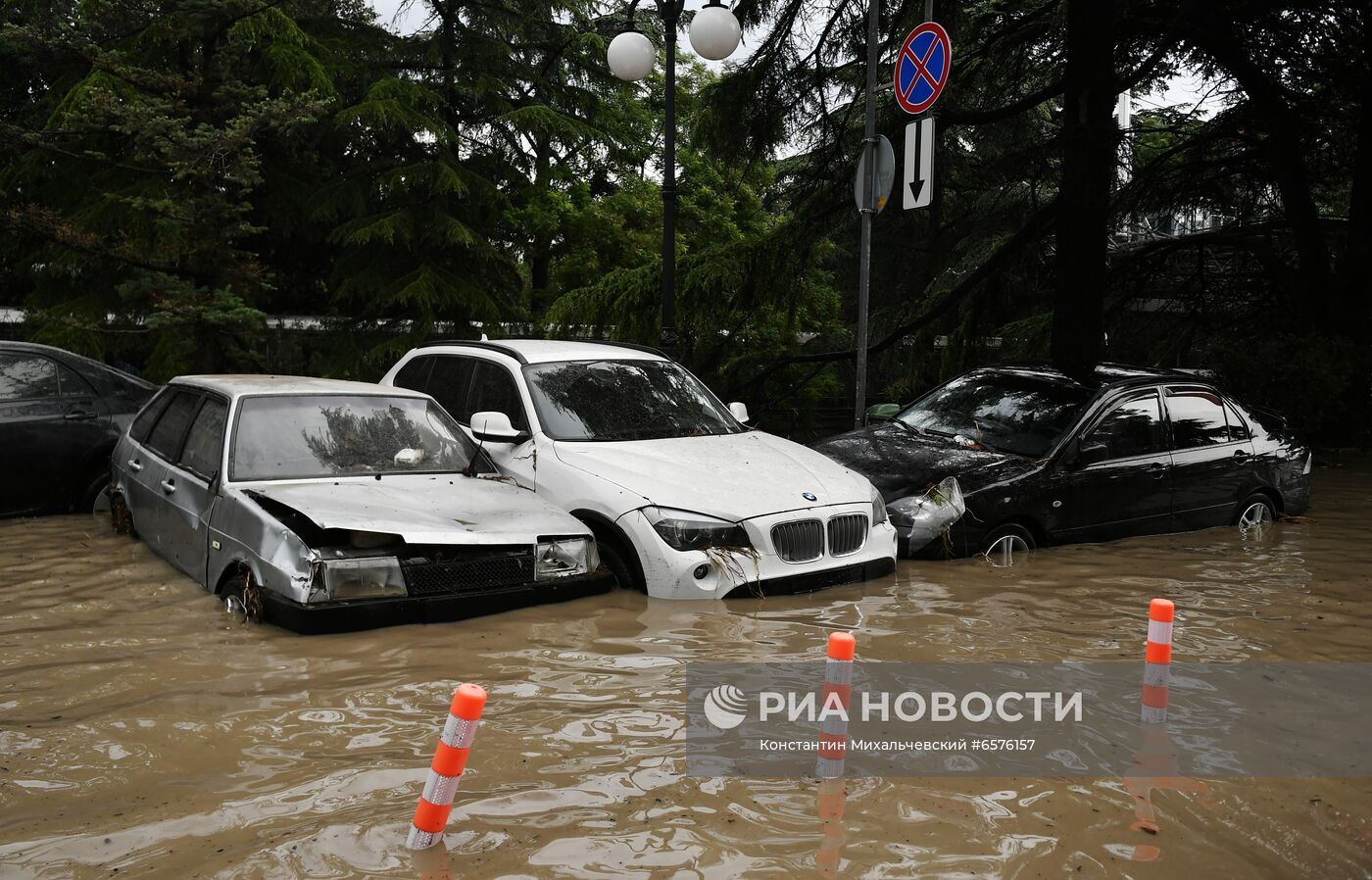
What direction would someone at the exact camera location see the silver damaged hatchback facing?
facing the viewer and to the right of the viewer

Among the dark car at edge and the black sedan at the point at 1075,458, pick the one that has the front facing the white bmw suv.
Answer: the black sedan

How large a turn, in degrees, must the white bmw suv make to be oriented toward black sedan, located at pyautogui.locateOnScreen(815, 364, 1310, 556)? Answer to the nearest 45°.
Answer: approximately 90° to its left

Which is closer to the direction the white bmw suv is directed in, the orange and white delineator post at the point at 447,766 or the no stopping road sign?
the orange and white delineator post

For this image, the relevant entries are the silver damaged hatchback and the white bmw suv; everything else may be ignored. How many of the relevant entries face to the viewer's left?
0

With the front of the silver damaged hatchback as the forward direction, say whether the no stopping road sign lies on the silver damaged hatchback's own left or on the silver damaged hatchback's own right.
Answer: on the silver damaged hatchback's own left
